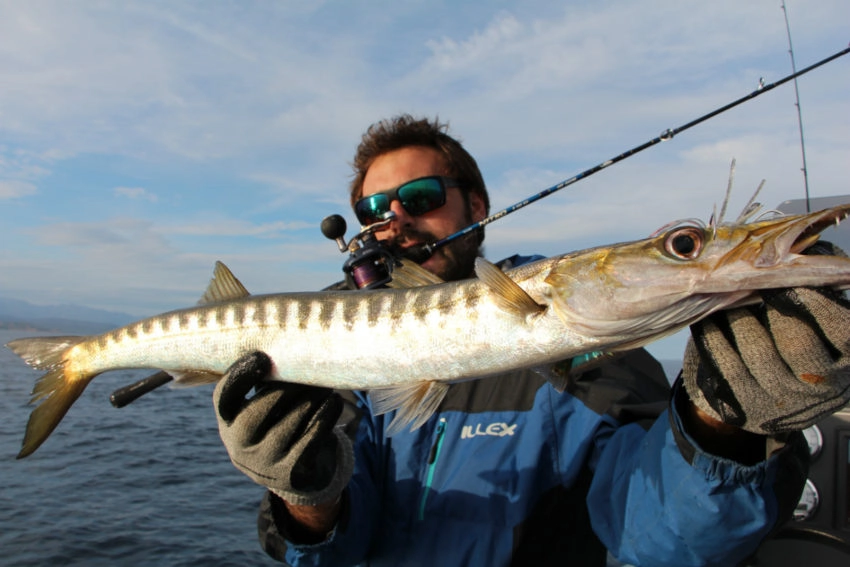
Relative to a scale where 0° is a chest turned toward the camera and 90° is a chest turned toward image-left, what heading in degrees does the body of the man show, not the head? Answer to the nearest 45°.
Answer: approximately 45°

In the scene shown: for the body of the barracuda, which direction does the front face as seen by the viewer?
to the viewer's right
